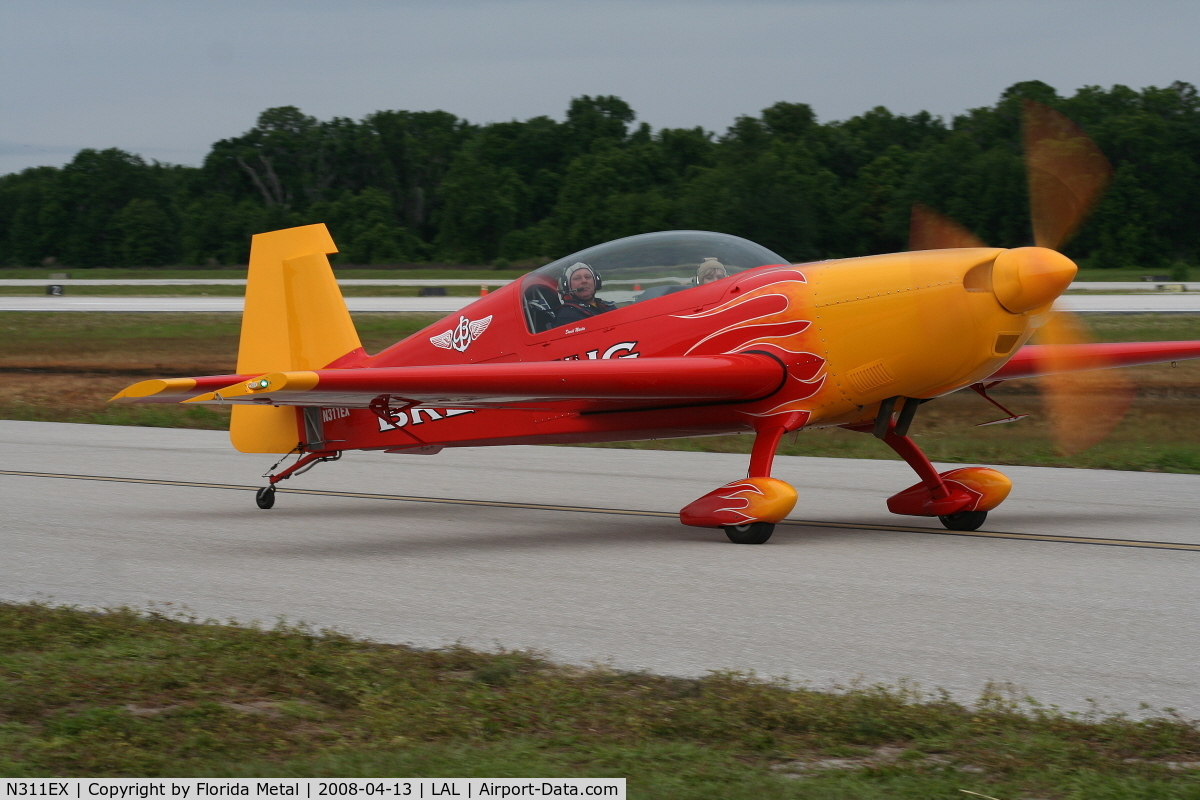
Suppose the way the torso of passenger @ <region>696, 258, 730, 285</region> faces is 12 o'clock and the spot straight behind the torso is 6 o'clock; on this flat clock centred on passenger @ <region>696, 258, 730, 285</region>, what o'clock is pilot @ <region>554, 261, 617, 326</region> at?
pilot @ <region>554, 261, 617, 326</region> is roughly at 5 o'clock from passenger @ <region>696, 258, 730, 285</region>.

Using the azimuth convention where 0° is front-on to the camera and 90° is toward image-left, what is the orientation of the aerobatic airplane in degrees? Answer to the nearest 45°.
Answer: approximately 315°

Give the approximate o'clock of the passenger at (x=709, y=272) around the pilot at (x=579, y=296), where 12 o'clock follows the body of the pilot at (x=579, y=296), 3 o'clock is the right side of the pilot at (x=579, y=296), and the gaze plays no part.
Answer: the passenger at (x=709, y=272) is roughly at 11 o'clock from the pilot at (x=579, y=296).

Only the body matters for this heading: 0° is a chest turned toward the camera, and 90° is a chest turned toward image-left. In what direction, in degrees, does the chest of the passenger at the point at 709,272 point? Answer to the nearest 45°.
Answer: approximately 315°

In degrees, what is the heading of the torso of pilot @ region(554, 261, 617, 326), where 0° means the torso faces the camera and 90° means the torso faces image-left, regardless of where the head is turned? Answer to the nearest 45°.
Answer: approximately 315°

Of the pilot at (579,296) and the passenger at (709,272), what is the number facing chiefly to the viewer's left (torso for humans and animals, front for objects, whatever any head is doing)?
0
